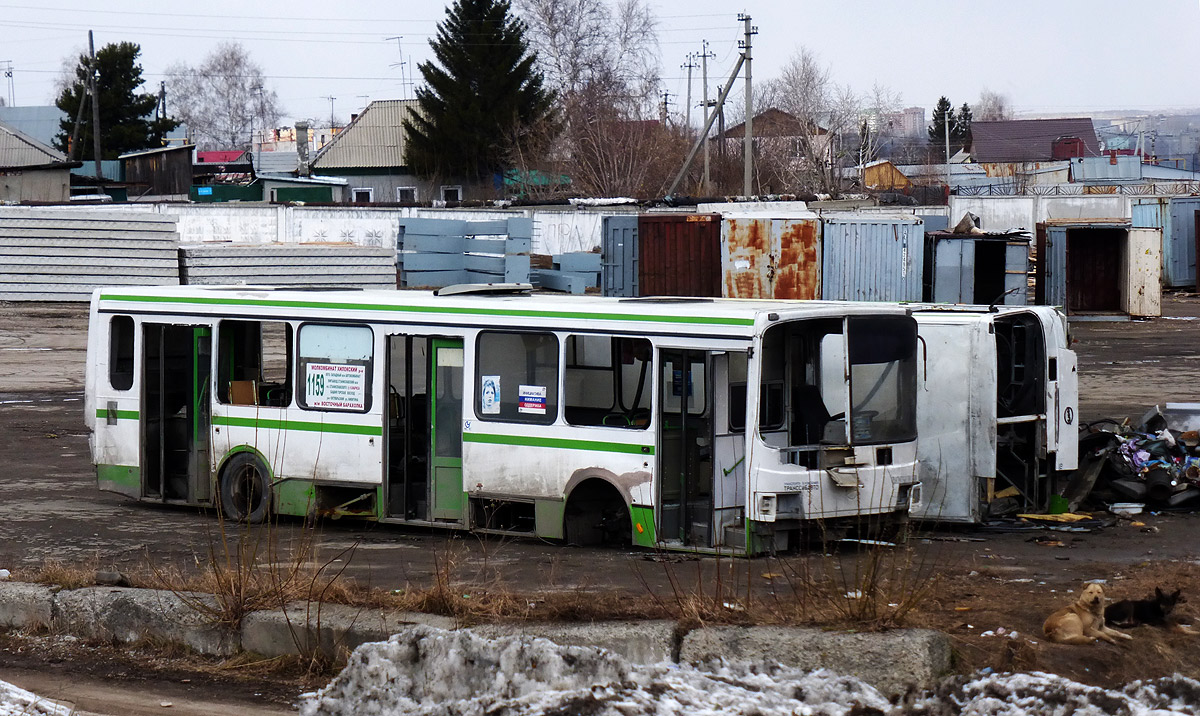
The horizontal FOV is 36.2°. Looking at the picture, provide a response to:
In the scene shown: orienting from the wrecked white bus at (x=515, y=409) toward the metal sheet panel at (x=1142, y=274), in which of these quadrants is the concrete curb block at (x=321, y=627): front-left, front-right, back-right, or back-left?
back-right

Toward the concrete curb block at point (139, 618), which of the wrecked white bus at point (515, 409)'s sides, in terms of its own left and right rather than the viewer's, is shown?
right

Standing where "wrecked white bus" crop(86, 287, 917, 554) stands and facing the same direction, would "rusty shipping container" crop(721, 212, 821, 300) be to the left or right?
on its left

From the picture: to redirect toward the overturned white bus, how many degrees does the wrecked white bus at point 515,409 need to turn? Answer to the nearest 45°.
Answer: approximately 45° to its left

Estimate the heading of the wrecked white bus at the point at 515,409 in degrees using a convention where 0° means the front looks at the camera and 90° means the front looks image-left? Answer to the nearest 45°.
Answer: approximately 315°

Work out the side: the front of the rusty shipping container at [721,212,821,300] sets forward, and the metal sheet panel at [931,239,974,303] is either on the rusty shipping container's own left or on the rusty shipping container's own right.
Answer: on the rusty shipping container's own left

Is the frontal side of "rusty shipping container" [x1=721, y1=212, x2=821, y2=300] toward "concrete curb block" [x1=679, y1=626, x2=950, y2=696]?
yes

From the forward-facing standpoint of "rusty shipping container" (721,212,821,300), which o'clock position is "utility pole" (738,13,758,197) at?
The utility pole is roughly at 6 o'clock from the rusty shipping container.

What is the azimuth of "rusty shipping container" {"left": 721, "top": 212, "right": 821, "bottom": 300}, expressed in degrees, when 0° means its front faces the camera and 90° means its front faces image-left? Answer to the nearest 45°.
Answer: approximately 0°

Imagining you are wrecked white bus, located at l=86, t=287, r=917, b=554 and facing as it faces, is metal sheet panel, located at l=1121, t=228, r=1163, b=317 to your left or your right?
on your left

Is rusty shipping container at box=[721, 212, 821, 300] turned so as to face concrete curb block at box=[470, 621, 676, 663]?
yes

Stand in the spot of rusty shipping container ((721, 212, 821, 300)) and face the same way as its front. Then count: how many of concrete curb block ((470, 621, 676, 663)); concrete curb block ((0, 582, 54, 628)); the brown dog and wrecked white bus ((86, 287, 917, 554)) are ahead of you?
4
